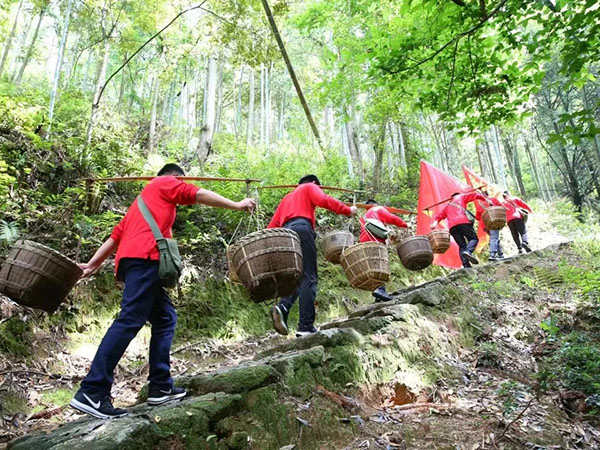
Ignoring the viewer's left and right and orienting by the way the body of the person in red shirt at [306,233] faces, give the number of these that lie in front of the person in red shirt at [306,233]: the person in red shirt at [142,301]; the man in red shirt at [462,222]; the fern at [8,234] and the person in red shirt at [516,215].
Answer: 2

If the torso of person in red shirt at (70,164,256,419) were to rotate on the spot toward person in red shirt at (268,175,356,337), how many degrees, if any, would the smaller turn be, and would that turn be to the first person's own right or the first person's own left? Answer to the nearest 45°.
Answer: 0° — they already face them

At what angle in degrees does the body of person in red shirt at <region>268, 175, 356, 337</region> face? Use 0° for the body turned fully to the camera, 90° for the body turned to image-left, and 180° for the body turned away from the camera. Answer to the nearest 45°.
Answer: approximately 225°

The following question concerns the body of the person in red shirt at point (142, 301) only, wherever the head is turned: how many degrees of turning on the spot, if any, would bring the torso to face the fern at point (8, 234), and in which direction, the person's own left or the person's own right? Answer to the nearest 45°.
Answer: approximately 90° to the person's own left

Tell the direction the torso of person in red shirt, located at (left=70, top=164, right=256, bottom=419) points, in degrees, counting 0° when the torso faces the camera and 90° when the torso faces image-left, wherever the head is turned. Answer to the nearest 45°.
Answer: approximately 225°

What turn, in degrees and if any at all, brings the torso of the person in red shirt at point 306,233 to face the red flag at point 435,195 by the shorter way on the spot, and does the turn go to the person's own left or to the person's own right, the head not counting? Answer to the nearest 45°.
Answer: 0° — they already face it

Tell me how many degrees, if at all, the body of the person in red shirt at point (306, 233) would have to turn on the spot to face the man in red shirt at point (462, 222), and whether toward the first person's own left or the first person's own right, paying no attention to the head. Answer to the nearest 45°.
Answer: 0° — they already face them

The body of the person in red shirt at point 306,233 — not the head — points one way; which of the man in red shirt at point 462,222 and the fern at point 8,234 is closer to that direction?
the man in red shirt

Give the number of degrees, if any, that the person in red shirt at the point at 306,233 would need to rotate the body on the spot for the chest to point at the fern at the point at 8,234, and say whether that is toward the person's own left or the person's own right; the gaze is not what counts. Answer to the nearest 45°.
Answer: approximately 135° to the person's own left

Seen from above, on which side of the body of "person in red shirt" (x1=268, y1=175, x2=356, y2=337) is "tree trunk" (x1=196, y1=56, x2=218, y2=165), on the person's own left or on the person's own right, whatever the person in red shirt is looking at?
on the person's own left

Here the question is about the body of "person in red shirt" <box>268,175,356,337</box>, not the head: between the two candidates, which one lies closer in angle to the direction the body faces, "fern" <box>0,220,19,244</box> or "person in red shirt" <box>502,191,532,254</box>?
the person in red shirt
